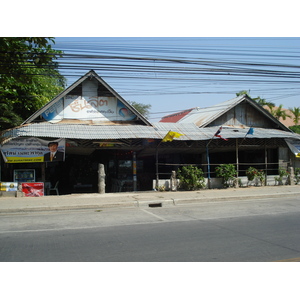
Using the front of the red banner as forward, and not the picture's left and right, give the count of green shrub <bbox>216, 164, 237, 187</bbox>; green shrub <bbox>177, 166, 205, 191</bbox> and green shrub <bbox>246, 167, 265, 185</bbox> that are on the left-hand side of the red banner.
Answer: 3

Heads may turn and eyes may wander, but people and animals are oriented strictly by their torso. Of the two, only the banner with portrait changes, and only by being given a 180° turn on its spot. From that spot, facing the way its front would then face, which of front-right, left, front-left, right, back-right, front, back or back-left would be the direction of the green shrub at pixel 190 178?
right

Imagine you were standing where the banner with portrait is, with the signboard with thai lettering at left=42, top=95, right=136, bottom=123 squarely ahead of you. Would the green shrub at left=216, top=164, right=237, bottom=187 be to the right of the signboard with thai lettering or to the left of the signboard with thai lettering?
right

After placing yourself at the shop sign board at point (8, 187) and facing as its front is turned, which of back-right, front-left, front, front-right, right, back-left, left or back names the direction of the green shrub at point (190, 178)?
left

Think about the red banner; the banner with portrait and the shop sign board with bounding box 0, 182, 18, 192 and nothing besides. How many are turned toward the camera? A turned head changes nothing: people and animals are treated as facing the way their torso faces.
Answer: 3

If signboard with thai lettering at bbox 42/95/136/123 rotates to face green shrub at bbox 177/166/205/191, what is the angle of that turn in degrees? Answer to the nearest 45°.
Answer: approximately 90° to its left

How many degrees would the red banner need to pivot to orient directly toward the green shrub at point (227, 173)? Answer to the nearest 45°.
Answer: approximately 90° to its left

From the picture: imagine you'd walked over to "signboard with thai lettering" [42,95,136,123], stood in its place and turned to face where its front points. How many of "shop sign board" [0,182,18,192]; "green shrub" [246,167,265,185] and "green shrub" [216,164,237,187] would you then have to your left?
2

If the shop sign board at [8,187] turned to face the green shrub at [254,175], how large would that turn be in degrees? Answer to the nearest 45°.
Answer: approximately 90° to its left

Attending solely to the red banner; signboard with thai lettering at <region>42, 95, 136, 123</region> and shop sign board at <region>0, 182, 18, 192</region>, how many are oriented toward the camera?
3

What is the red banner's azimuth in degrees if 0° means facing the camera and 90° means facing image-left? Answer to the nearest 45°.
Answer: approximately 0°
